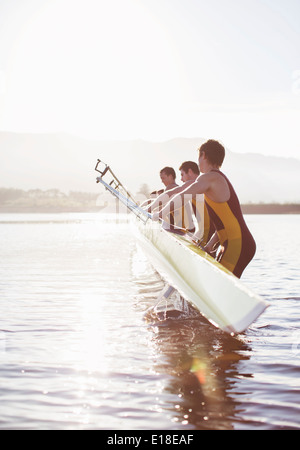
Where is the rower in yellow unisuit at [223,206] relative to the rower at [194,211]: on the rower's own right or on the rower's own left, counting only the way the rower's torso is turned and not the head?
on the rower's own left

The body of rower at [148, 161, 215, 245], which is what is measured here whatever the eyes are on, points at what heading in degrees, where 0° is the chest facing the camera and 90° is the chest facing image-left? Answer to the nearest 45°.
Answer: approximately 90°
